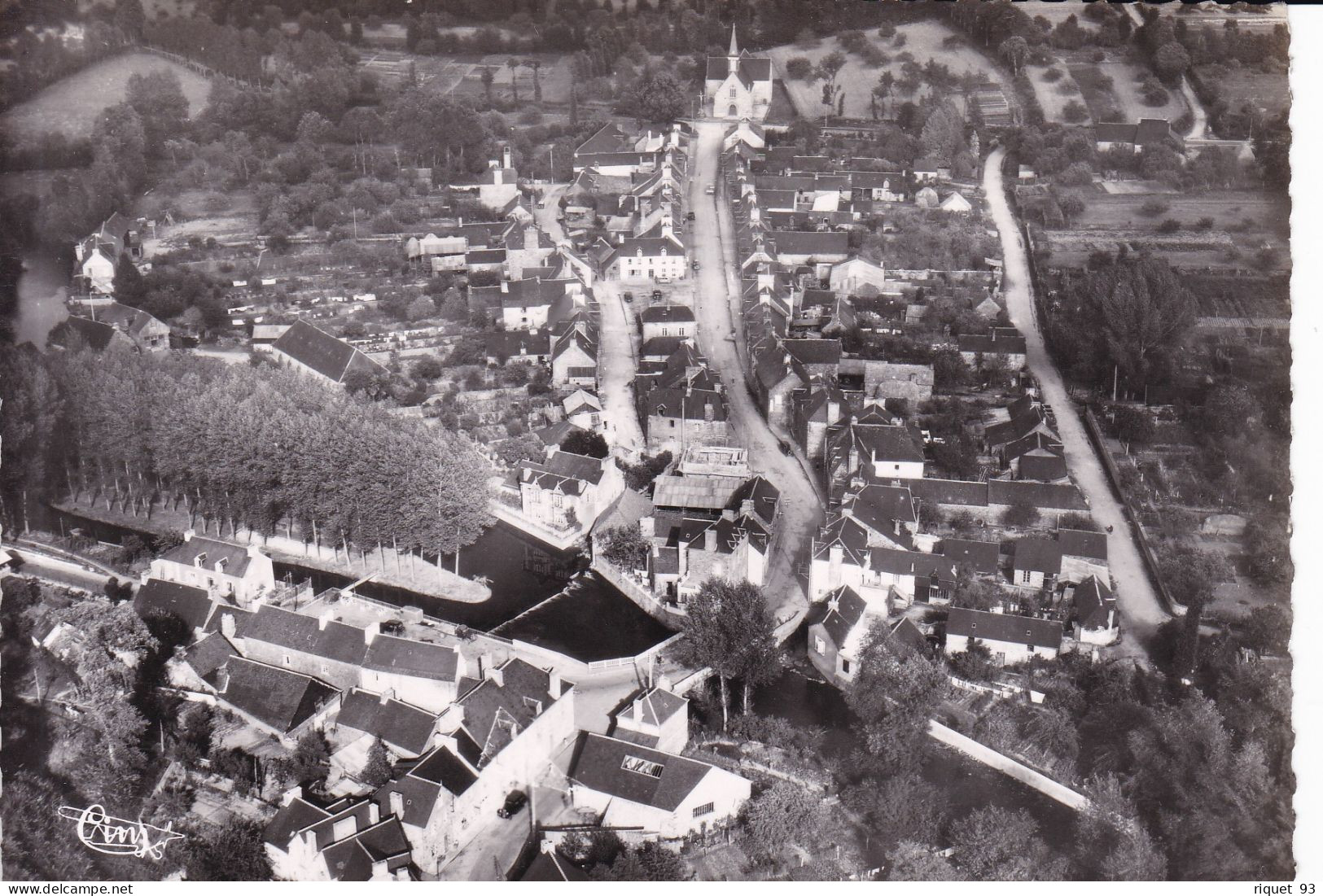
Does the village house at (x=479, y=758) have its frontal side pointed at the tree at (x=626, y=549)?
no

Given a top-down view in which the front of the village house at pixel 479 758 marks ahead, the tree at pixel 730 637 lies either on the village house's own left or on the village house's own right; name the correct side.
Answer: on the village house's own left

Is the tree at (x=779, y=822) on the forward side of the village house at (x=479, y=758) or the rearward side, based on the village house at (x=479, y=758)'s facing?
on the forward side

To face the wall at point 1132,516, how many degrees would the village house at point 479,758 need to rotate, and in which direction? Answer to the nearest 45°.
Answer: approximately 90° to its left

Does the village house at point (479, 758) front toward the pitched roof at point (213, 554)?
no

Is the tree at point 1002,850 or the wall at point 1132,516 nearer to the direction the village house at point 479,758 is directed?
the tree

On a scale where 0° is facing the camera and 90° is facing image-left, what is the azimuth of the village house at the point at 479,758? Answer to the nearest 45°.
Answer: approximately 315°

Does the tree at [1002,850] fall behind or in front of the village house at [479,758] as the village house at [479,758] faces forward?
in front

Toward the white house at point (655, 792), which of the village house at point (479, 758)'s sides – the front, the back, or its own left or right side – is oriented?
front

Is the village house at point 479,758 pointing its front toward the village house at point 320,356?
no

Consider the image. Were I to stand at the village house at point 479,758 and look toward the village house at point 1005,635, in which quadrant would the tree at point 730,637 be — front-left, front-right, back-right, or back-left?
front-left

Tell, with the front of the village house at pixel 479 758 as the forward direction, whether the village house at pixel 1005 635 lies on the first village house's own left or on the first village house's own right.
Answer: on the first village house's own left

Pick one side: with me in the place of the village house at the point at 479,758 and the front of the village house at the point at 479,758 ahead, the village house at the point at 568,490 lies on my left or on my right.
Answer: on my left

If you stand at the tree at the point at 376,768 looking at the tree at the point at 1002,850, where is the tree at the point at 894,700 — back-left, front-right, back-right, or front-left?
front-left

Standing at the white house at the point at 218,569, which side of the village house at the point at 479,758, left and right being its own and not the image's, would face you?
back

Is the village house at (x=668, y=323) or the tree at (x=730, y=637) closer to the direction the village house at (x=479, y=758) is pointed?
the tree
